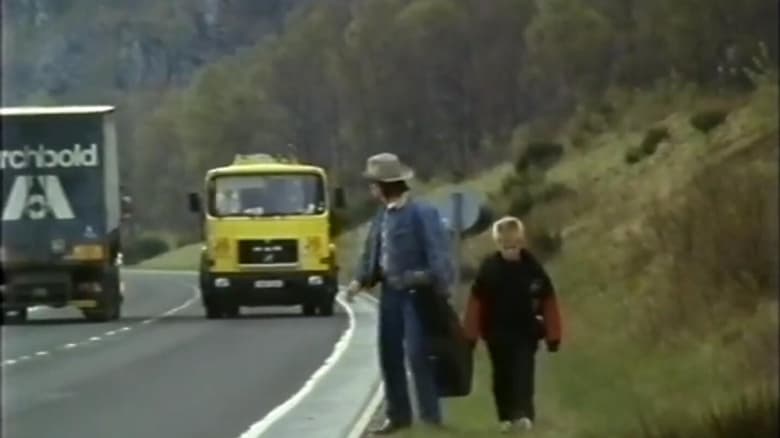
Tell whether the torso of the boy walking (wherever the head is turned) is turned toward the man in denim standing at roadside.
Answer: no

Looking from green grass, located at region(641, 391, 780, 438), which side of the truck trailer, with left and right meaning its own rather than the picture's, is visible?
back

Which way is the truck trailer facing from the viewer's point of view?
away from the camera

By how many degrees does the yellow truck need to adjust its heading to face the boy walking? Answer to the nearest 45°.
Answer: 0° — it already faces them

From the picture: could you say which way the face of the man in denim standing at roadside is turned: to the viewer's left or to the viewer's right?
to the viewer's left

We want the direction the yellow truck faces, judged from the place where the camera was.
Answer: facing the viewer
